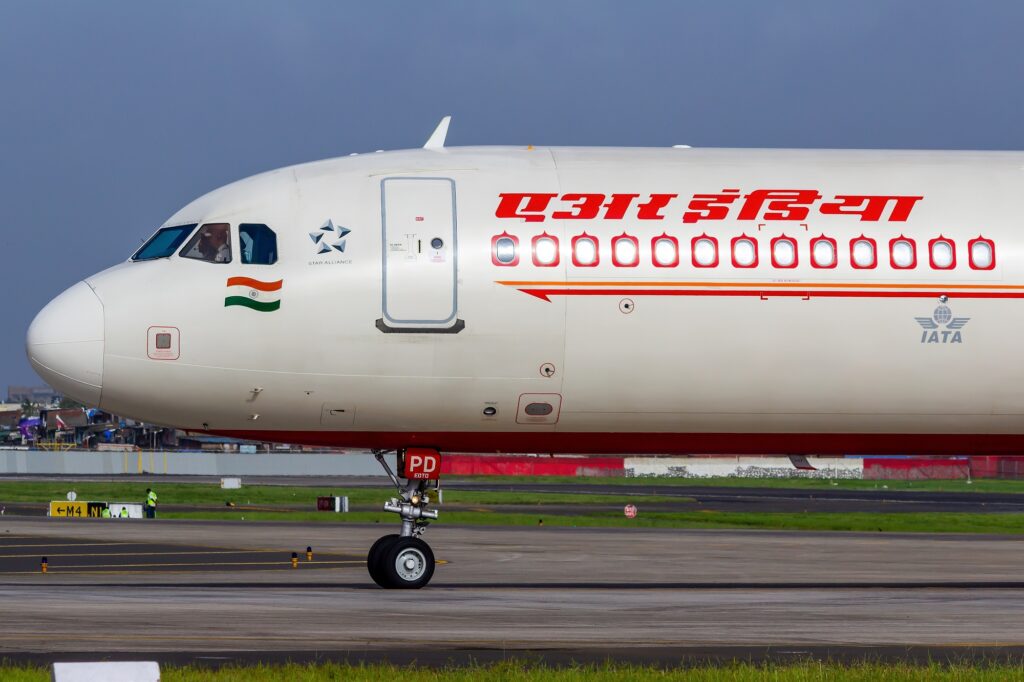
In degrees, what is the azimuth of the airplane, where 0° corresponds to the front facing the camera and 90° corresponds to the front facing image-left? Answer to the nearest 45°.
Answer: approximately 90°

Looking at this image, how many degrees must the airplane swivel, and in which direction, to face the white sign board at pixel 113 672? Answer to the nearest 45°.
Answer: approximately 90° to its left
